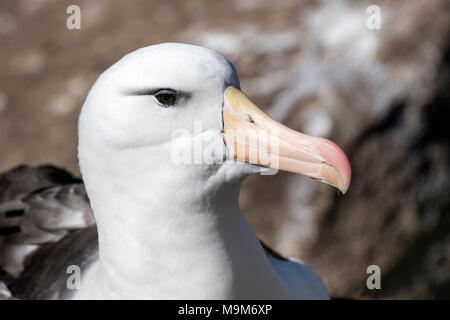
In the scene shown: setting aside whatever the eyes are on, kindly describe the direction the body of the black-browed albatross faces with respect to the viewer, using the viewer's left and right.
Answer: facing to the right of the viewer
